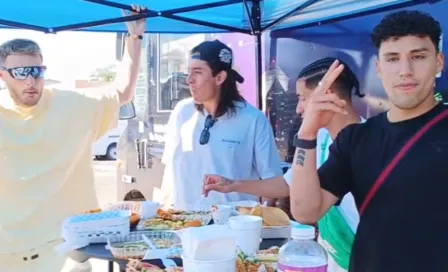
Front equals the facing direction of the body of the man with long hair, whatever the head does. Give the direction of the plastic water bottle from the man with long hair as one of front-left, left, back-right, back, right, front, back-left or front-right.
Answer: front-left

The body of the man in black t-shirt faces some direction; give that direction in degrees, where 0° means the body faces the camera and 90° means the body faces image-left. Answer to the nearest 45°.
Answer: approximately 0°

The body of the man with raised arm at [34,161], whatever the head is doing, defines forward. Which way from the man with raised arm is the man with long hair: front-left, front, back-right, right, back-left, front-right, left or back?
left

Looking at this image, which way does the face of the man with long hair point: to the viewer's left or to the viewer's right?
to the viewer's left

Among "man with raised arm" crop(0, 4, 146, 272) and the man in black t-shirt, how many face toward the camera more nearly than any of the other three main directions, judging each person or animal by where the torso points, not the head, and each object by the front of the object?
2

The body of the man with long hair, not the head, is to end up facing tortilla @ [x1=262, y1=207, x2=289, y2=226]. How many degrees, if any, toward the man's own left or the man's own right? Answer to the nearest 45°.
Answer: approximately 45° to the man's own left

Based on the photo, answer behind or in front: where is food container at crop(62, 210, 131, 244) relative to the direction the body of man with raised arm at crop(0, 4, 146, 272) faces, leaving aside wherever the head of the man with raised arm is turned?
in front

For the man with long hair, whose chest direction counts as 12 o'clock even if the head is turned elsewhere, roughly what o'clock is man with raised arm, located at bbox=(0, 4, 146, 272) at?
The man with raised arm is roughly at 1 o'clock from the man with long hair.

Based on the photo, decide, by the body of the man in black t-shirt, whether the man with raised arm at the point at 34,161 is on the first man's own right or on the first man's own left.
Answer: on the first man's own right
